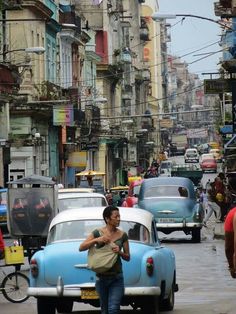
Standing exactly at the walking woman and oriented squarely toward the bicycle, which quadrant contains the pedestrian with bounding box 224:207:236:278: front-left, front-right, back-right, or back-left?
back-right

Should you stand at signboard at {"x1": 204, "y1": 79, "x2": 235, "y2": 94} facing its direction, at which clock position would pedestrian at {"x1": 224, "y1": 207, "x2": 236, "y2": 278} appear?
The pedestrian is roughly at 12 o'clock from the signboard.

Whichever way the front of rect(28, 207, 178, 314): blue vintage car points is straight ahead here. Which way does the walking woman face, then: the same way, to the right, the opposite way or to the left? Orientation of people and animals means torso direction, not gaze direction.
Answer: the opposite way

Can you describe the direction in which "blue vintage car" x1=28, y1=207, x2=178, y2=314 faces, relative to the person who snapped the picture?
facing away from the viewer

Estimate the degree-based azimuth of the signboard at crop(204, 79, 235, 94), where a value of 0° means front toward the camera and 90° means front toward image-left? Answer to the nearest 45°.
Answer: approximately 0°

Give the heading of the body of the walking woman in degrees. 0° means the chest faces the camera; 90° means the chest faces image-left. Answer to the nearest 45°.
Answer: approximately 0°

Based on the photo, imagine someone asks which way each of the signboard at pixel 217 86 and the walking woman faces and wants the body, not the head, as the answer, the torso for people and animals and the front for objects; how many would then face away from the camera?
0

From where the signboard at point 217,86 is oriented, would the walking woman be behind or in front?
in front

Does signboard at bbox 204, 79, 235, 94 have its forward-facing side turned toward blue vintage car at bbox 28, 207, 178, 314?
yes
